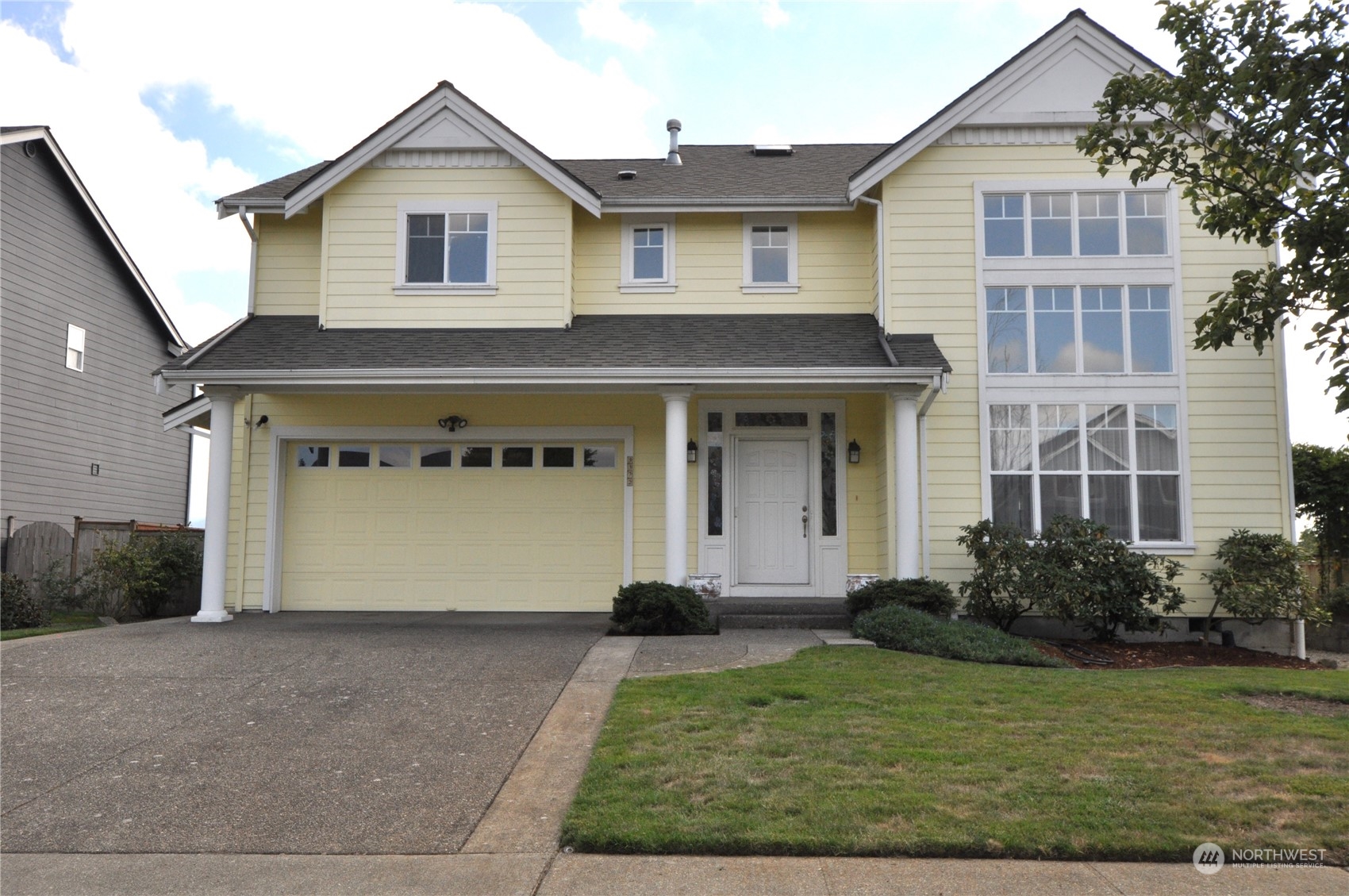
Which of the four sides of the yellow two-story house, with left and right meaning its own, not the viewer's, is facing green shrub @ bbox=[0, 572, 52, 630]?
right

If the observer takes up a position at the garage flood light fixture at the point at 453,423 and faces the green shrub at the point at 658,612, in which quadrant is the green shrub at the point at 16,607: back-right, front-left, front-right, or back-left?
back-right

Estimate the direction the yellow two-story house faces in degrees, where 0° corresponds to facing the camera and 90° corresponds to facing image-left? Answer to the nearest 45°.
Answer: approximately 0°

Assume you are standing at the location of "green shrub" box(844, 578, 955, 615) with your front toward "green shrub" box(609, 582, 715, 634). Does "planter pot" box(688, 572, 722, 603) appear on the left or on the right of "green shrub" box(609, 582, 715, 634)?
right

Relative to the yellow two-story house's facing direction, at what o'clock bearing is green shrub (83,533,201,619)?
The green shrub is roughly at 3 o'clock from the yellow two-story house.

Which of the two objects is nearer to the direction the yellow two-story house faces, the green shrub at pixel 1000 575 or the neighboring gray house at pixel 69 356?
the green shrub
